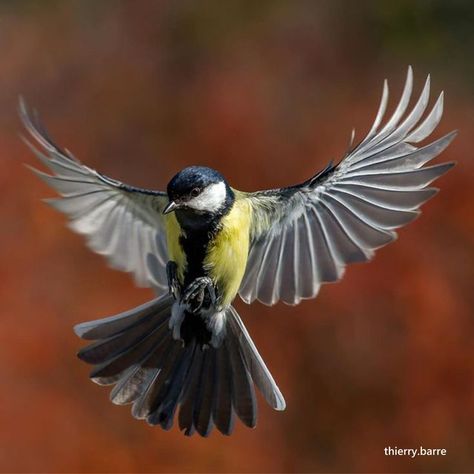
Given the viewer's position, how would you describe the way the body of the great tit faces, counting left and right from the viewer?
facing the viewer and to the left of the viewer
